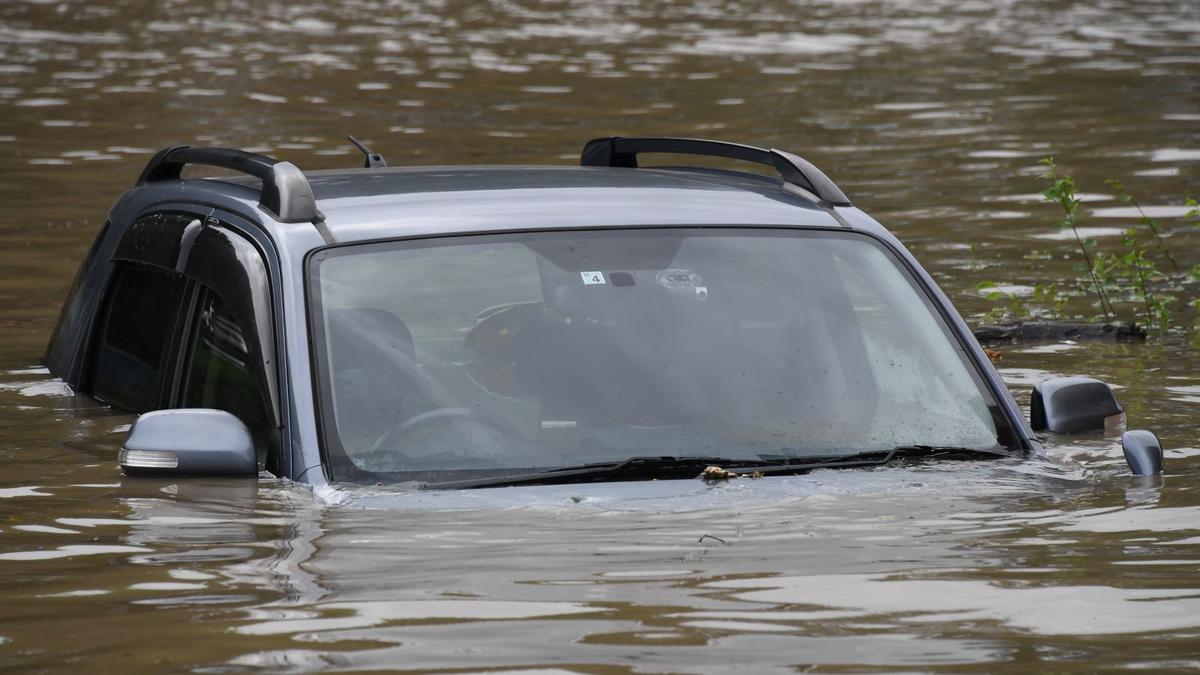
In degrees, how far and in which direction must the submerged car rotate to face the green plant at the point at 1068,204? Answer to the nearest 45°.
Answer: approximately 90° to its left

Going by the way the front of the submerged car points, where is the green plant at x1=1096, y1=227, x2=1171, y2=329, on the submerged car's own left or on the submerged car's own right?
on the submerged car's own left

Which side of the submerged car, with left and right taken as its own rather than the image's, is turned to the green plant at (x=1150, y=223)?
left

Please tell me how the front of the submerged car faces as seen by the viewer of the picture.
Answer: facing the viewer and to the right of the viewer
